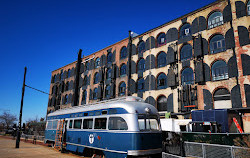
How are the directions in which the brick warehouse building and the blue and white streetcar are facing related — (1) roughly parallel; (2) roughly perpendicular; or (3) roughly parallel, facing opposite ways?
roughly perpendicular

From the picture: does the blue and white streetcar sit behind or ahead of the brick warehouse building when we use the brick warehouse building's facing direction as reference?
ahead

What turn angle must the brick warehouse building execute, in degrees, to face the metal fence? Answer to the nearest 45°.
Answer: approximately 45° to its left

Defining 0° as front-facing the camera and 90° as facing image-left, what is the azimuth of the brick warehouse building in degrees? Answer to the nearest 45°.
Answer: approximately 45°
